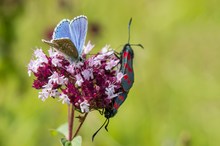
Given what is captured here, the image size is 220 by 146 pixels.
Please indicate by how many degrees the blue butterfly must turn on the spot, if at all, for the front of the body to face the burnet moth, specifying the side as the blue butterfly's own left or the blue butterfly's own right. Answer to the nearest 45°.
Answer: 0° — it already faces it

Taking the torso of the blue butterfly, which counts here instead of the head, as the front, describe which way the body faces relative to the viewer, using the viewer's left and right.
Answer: facing to the right of the viewer
